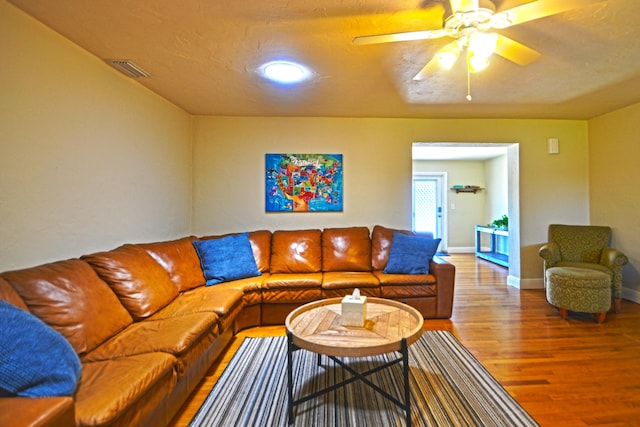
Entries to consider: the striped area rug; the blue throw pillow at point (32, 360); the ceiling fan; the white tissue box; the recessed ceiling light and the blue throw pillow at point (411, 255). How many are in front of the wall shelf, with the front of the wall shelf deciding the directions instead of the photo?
6

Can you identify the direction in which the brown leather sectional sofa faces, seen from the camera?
facing the viewer and to the right of the viewer

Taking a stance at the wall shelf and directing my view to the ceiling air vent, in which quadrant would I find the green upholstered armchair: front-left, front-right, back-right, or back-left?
front-left

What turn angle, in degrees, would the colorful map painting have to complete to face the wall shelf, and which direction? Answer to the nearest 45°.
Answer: approximately 135° to its left

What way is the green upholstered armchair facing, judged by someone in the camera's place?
facing the viewer

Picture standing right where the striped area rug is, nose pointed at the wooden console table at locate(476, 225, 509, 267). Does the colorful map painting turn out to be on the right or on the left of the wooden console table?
left

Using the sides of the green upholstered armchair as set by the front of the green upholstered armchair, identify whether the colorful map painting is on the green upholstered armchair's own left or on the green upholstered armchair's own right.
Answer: on the green upholstered armchair's own right

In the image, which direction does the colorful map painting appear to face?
toward the camera

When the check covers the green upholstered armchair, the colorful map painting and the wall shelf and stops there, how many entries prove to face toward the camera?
3

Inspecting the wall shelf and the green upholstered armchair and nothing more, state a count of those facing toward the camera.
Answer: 2

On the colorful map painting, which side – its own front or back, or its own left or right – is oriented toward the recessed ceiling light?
front

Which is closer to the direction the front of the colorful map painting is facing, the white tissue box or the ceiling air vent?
the white tissue box

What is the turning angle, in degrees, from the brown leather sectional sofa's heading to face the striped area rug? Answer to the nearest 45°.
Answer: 0° — it already faces it

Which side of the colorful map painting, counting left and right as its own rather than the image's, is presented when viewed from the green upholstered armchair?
left

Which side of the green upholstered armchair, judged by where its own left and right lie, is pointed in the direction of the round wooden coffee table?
front

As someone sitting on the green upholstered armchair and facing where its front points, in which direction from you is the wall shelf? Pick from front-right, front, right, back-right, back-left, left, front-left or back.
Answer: back-right

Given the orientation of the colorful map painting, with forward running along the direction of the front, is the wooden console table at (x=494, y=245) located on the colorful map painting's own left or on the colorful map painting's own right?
on the colorful map painting's own left
